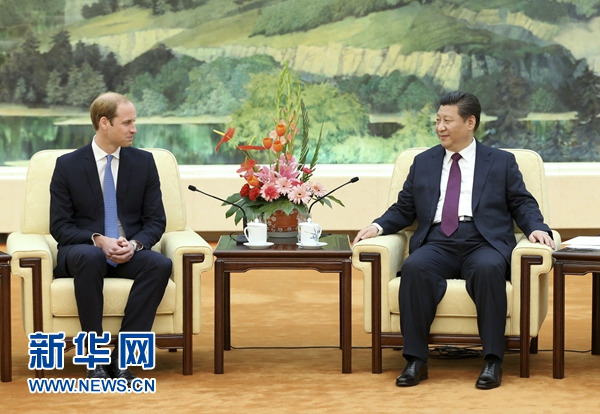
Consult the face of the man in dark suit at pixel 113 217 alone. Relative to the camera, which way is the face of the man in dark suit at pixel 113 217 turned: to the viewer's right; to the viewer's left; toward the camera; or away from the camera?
to the viewer's right

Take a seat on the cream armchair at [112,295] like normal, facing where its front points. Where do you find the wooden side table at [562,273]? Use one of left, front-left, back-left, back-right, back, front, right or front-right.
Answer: left

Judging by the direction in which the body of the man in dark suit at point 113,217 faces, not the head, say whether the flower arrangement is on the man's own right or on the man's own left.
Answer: on the man's own left

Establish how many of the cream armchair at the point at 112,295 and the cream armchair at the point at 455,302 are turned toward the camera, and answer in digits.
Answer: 2

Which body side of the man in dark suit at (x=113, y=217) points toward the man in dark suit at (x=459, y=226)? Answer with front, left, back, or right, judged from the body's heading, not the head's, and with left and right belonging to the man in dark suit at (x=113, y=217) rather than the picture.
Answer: left

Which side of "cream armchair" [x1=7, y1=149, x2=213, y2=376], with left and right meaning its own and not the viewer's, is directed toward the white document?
left

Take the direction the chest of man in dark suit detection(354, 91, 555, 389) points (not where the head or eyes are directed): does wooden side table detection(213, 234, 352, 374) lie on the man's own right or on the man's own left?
on the man's own right

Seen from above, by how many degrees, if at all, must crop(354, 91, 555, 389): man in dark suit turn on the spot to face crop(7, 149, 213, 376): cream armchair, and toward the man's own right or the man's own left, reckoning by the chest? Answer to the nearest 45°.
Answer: approximately 90° to the man's own right

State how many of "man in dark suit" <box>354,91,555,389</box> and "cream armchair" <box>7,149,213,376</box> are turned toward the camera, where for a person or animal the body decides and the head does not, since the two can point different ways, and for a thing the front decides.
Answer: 2

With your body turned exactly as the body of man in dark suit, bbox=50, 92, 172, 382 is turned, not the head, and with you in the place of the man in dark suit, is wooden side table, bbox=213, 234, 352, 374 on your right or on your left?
on your left

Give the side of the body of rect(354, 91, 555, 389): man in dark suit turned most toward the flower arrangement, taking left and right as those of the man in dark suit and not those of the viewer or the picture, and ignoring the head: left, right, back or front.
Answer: right

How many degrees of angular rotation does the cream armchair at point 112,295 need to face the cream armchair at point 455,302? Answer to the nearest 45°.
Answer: approximately 90° to its left

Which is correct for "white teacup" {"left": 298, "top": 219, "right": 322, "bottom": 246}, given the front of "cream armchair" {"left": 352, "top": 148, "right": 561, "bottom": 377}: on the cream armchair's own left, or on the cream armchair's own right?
on the cream armchair's own right
